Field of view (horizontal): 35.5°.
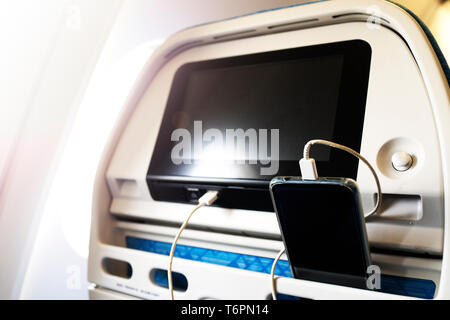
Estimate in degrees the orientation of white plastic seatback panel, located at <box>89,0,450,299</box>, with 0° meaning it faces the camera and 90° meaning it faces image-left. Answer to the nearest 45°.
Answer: approximately 45°
